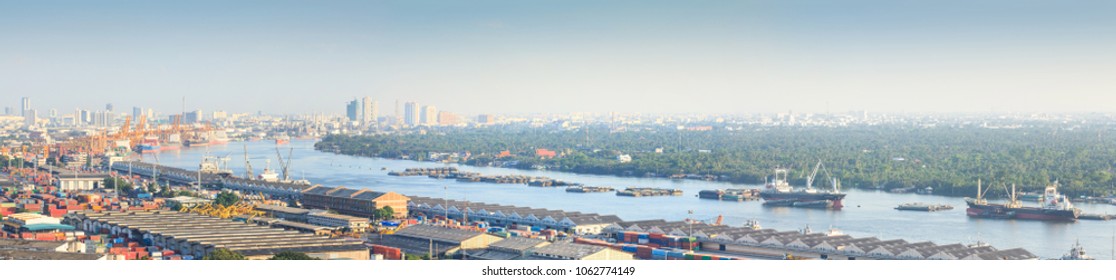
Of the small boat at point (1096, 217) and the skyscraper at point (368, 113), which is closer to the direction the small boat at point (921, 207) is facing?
the skyscraper

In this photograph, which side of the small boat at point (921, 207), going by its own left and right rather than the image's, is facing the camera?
left

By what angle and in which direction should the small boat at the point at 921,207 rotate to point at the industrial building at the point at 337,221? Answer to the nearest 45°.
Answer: approximately 45° to its left

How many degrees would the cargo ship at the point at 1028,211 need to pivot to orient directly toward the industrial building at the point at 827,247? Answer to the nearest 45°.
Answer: approximately 90° to its left

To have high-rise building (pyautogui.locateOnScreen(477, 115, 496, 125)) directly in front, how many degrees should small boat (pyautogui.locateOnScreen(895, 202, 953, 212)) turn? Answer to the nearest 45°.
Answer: approximately 45° to its right

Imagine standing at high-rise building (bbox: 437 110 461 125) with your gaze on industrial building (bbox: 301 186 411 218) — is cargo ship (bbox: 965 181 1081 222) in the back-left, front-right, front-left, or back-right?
front-left

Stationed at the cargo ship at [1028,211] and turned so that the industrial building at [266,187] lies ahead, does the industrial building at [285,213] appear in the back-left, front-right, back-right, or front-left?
front-left

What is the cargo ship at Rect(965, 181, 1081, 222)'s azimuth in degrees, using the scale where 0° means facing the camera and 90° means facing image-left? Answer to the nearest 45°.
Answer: approximately 90°
